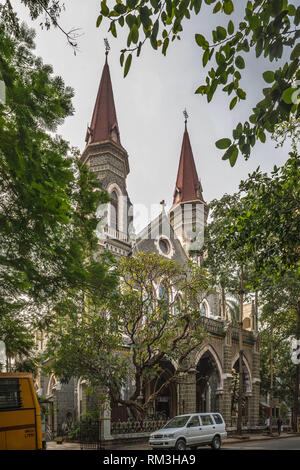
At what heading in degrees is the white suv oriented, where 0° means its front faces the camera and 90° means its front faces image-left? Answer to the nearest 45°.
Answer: approximately 45°

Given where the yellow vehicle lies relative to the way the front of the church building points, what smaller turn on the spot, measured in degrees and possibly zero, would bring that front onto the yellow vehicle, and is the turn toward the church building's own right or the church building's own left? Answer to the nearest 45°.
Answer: approximately 45° to the church building's own right

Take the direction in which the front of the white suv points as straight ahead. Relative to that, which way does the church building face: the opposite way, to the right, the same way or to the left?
to the left

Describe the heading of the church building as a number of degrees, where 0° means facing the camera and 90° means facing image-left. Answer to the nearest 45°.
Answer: approximately 315°

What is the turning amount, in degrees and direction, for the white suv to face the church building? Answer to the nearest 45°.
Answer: approximately 135° to its right

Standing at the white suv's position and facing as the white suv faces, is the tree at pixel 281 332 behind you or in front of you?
behind
